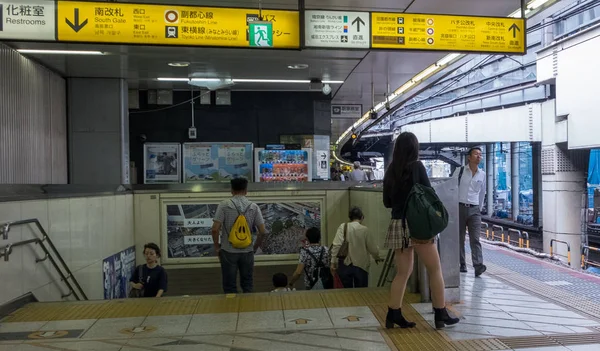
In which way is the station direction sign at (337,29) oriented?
toward the camera

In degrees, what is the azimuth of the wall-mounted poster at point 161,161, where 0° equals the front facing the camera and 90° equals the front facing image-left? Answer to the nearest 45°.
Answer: approximately 0°

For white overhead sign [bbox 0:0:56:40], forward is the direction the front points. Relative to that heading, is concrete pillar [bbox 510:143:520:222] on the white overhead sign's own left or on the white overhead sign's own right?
on the white overhead sign's own left

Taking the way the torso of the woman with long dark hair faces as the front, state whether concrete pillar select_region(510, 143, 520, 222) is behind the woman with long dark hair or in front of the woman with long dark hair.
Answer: in front

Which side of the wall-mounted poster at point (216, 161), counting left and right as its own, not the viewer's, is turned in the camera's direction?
front

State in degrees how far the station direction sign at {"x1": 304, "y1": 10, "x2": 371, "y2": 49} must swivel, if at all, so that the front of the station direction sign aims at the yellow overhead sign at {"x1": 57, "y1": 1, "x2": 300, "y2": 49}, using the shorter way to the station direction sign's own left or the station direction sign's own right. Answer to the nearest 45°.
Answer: approximately 90° to the station direction sign's own right

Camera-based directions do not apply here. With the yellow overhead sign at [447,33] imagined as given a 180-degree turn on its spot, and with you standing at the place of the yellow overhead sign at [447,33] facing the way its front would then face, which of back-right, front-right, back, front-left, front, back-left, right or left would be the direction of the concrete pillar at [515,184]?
front

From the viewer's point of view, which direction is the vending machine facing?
toward the camera

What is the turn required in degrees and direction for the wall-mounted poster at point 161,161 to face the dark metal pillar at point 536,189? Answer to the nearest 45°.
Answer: approximately 135° to its left

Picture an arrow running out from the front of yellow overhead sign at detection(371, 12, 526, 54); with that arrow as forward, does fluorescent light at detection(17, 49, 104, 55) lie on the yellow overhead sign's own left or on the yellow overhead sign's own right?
on the yellow overhead sign's own right

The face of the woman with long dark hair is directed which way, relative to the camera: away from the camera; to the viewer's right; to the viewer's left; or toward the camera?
away from the camera
